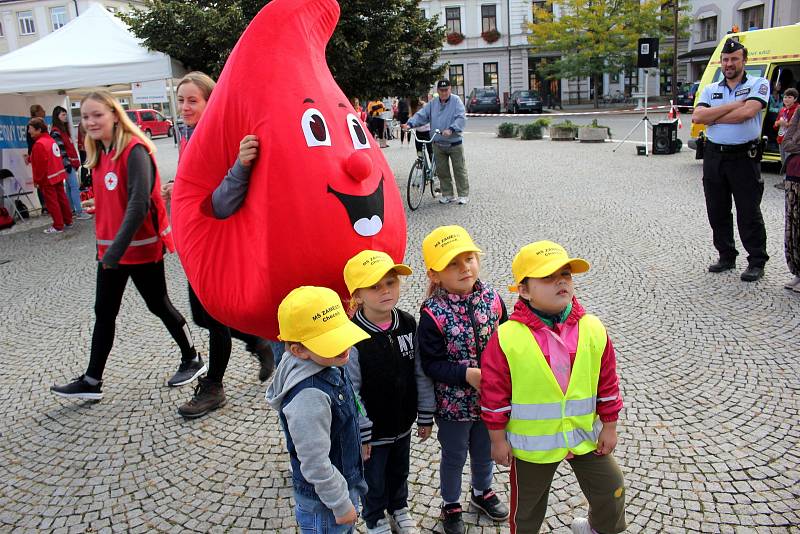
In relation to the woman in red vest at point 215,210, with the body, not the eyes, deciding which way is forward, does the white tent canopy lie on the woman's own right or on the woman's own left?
on the woman's own right

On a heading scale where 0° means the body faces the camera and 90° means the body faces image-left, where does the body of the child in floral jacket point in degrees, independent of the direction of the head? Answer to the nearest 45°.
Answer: approximately 315°

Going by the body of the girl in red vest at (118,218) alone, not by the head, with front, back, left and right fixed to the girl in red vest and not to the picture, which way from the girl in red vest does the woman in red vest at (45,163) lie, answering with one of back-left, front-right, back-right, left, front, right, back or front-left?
back-right

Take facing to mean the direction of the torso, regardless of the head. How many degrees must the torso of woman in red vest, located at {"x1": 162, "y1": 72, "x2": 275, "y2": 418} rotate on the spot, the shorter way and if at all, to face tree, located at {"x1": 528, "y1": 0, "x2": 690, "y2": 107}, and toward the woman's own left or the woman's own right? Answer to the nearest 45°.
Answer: approximately 180°

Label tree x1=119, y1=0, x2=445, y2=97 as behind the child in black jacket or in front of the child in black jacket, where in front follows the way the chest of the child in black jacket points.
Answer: behind

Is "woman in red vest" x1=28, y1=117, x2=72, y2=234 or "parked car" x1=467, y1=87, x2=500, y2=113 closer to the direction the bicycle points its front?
the woman in red vest

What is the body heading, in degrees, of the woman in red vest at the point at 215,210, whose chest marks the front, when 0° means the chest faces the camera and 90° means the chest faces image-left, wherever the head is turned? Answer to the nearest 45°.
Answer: approximately 45°

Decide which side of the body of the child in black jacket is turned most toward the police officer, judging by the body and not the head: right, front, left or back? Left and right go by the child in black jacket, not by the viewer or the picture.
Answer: left

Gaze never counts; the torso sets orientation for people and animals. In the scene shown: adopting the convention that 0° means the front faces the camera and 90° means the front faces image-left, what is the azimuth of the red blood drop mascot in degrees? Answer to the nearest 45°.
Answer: approximately 315°

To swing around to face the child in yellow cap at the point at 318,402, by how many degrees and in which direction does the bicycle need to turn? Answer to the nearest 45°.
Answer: approximately 45° to its left

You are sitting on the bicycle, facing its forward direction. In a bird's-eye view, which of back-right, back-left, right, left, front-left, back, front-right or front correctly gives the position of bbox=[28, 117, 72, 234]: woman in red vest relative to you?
front-right
